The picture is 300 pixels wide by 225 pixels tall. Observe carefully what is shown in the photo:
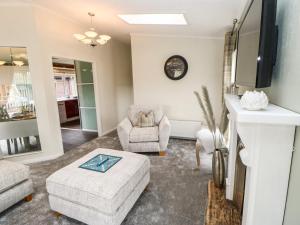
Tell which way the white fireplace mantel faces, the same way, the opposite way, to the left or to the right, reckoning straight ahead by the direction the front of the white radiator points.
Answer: to the right

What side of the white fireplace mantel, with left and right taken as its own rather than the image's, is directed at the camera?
left

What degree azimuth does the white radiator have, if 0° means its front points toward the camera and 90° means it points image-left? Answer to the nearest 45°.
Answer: approximately 0°

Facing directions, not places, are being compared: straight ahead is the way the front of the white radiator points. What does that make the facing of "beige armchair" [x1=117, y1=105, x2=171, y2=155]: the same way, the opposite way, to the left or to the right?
the same way

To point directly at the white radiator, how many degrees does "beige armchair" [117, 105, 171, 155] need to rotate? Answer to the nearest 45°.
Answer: approximately 135° to its left

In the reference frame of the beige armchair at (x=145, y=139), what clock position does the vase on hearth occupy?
The vase on hearth is roughly at 11 o'clock from the beige armchair.

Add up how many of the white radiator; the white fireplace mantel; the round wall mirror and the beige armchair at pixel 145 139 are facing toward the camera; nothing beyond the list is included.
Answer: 3

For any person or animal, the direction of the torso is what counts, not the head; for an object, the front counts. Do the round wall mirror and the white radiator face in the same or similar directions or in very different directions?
same or similar directions

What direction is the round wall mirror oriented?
toward the camera

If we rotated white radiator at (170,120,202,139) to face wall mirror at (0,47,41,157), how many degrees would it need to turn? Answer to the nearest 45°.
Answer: approximately 45° to its right

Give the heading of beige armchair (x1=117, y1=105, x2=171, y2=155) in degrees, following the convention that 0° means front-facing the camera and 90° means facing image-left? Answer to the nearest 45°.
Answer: approximately 0°

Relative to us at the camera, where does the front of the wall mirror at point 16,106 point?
facing the viewer and to the right of the viewer

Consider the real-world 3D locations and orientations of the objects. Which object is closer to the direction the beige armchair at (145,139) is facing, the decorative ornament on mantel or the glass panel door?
the decorative ornament on mantel

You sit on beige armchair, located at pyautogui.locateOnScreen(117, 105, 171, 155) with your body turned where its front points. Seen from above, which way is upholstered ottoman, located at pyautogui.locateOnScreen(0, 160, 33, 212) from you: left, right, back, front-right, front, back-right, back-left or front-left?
front-right

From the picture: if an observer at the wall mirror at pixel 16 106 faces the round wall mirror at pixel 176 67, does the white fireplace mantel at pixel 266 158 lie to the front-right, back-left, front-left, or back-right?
front-right
